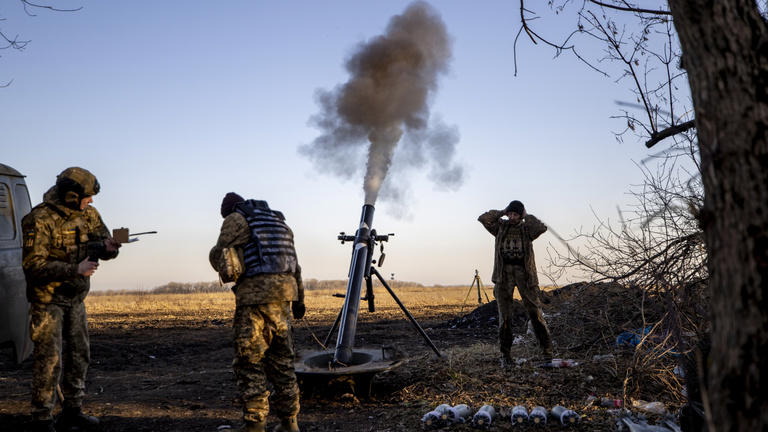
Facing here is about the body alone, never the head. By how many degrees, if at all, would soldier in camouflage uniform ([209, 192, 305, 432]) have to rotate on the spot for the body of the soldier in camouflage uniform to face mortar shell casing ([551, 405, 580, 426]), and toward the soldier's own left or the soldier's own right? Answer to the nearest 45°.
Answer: approximately 135° to the soldier's own right

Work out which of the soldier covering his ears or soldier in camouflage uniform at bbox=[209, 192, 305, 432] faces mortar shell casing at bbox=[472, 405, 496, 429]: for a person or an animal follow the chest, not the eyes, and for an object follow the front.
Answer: the soldier covering his ears

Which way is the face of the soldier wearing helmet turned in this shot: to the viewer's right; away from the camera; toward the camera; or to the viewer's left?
to the viewer's right

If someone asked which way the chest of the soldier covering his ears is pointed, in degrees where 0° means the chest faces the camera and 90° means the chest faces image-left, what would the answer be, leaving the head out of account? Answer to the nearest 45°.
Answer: approximately 0°

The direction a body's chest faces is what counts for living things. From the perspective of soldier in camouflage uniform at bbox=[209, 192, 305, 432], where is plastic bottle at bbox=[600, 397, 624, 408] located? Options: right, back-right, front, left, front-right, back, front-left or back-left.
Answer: back-right

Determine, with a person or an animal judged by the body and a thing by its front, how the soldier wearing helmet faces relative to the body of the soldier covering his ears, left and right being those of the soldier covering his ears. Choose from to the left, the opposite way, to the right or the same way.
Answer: to the left

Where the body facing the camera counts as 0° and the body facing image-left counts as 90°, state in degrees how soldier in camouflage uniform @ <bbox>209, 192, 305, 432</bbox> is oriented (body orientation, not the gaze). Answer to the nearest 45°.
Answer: approximately 135°

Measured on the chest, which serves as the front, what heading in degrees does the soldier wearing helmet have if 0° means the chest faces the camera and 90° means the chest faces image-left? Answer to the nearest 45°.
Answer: approximately 315°

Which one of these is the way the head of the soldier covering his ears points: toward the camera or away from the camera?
toward the camera

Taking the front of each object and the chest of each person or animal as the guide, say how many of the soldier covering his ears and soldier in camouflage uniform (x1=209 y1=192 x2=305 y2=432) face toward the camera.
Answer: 1

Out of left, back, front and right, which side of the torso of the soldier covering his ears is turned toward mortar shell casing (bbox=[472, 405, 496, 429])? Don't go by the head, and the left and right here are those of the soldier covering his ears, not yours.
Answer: front

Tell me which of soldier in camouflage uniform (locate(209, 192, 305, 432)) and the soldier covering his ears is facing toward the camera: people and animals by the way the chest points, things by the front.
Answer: the soldier covering his ears
